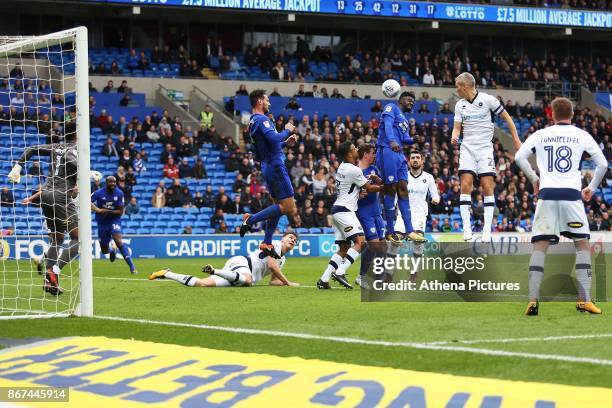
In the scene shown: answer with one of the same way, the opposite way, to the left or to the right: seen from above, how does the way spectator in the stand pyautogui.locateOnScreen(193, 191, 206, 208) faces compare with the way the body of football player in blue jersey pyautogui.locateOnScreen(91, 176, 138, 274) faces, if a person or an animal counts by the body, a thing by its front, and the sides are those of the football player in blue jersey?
the same way

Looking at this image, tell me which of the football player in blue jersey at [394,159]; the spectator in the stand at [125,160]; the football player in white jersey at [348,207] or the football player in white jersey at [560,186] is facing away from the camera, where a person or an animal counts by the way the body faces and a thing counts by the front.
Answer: the football player in white jersey at [560,186]

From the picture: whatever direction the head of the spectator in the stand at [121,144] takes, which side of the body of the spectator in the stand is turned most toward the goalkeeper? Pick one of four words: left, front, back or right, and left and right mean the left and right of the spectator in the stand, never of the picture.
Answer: front

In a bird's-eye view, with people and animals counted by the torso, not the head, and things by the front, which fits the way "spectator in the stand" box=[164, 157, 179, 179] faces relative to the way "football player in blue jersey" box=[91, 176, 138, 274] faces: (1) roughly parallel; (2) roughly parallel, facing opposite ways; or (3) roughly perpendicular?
roughly parallel

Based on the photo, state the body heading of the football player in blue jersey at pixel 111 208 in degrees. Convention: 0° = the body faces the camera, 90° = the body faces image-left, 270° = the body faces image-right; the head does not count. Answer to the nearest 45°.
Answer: approximately 0°

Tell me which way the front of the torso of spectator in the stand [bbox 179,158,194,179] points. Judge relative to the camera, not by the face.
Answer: toward the camera

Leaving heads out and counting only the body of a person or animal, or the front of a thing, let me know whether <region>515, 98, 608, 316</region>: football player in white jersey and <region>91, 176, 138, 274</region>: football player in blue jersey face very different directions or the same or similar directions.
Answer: very different directions

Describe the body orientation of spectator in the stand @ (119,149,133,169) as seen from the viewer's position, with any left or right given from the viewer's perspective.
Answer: facing the viewer

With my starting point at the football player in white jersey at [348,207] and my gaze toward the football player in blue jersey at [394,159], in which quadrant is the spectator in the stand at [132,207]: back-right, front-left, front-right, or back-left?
front-left

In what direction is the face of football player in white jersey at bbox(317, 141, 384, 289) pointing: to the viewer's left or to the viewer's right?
to the viewer's right

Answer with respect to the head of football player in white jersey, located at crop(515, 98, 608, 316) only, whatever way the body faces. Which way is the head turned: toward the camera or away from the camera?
away from the camera

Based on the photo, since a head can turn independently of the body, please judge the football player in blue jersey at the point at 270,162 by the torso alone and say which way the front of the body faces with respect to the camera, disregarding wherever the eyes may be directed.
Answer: to the viewer's right

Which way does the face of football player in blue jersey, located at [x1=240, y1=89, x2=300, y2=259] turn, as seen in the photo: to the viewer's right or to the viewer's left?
to the viewer's right

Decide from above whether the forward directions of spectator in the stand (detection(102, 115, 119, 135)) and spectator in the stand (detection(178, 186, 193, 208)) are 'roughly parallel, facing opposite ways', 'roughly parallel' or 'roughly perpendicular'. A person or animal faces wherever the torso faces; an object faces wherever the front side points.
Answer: roughly parallel

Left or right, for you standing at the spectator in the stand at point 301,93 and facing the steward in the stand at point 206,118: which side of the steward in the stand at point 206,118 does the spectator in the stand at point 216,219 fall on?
left

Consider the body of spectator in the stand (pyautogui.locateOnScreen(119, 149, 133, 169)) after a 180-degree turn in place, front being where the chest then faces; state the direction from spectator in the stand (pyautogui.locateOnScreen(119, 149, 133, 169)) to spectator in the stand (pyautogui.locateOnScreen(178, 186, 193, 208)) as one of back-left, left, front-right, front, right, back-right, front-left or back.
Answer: right
